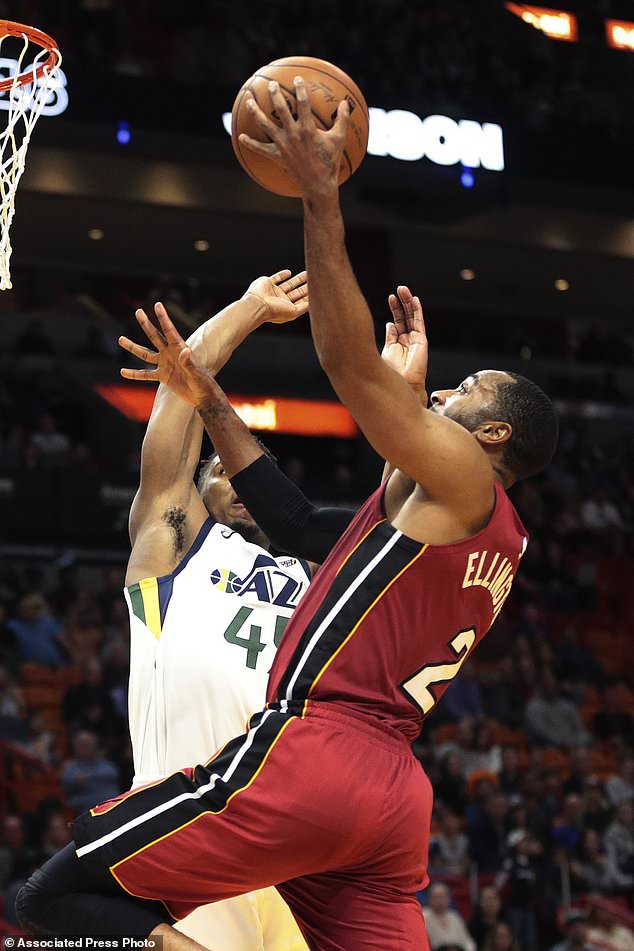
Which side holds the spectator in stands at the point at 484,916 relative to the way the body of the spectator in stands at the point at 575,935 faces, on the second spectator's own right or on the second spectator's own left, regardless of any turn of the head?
on the second spectator's own right

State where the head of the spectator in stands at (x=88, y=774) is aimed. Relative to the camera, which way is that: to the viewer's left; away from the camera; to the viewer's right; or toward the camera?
toward the camera

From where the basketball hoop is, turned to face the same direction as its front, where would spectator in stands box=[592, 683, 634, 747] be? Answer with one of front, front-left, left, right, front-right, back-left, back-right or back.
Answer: front-left

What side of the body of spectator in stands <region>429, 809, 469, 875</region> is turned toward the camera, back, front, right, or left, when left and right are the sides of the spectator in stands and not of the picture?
front

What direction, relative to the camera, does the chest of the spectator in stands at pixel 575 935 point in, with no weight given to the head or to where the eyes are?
toward the camera

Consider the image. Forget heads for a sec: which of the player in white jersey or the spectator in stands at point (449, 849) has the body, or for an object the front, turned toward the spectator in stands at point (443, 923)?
the spectator in stands at point (449, 849)

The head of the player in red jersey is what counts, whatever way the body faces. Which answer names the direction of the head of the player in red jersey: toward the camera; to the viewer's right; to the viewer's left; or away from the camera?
to the viewer's left

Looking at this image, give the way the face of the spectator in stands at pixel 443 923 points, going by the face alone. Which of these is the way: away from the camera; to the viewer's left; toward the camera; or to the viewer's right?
toward the camera

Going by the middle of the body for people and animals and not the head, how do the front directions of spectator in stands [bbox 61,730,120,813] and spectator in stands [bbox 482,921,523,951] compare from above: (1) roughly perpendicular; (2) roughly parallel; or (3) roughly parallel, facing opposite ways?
roughly parallel

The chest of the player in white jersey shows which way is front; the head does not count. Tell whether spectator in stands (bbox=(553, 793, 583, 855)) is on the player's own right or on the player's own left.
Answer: on the player's own left

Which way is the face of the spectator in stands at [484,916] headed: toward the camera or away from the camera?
toward the camera

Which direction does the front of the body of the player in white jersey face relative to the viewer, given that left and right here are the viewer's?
facing the viewer and to the right of the viewer

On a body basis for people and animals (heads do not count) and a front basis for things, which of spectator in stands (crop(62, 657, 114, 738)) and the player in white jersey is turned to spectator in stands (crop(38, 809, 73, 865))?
spectator in stands (crop(62, 657, 114, 738))

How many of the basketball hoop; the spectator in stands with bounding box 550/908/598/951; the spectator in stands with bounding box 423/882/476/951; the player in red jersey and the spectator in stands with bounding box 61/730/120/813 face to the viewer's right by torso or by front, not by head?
1

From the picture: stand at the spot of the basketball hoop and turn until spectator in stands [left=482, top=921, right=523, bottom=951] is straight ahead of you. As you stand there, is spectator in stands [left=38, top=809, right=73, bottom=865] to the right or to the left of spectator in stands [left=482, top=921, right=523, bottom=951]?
left

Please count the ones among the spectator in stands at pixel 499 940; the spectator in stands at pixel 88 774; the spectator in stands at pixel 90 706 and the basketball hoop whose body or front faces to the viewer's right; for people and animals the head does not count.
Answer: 1

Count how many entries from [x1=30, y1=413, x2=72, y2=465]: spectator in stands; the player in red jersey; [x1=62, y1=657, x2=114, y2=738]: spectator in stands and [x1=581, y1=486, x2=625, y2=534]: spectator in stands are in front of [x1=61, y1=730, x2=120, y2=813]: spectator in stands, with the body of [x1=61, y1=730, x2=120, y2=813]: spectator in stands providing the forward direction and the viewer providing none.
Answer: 1

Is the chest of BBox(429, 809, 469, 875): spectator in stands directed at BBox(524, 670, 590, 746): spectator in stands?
no

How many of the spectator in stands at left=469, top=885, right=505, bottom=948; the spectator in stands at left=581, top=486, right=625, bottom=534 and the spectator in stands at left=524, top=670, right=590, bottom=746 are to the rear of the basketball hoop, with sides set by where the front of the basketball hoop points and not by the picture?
0
